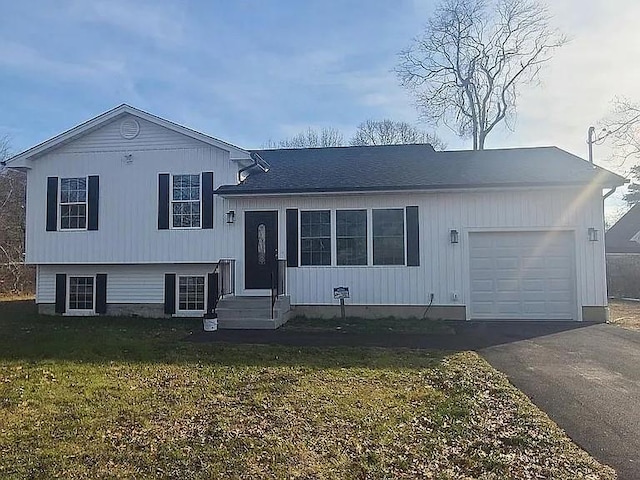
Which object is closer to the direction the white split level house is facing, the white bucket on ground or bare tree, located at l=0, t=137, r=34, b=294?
the white bucket on ground

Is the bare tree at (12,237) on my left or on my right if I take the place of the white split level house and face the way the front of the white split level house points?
on my right

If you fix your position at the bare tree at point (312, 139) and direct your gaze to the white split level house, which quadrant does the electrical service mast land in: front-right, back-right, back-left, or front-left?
front-left

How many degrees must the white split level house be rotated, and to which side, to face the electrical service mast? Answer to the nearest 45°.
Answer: approximately 135° to its left

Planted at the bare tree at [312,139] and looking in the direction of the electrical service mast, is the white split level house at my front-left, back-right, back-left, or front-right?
front-right

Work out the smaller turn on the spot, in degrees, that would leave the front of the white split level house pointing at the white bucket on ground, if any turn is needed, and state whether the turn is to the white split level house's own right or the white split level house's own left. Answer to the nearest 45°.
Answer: approximately 45° to the white split level house's own right

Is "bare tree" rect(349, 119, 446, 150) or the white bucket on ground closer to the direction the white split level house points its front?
the white bucket on ground

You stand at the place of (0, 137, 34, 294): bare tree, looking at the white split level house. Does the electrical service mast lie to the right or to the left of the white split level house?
left

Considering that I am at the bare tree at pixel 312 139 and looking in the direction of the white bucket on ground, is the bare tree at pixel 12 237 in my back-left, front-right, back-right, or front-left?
front-right

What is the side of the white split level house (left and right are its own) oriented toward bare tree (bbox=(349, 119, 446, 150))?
back

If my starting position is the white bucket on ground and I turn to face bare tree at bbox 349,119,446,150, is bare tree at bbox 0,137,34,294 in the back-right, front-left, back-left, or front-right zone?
front-left

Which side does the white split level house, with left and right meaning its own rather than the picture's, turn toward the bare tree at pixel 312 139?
back

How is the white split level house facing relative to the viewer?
toward the camera

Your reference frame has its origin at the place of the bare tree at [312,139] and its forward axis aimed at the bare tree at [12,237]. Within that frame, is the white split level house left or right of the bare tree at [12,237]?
left
